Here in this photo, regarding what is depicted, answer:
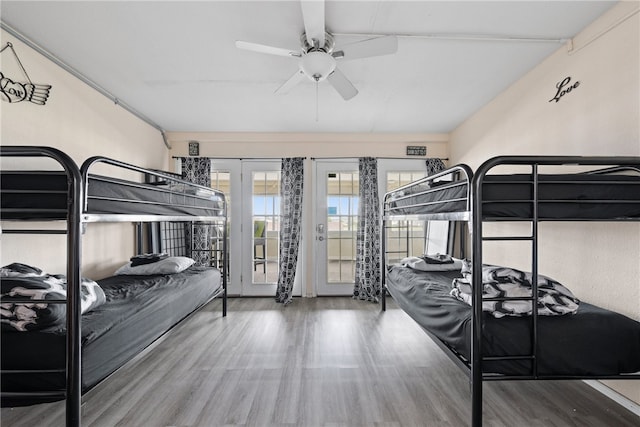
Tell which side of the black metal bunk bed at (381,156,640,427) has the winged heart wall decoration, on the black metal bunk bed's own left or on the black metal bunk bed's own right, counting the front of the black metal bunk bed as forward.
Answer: on the black metal bunk bed's own right

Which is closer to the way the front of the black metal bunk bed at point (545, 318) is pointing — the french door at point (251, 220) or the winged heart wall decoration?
the winged heart wall decoration

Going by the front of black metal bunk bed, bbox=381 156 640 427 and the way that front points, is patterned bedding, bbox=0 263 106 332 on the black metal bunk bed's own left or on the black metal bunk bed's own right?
on the black metal bunk bed's own right

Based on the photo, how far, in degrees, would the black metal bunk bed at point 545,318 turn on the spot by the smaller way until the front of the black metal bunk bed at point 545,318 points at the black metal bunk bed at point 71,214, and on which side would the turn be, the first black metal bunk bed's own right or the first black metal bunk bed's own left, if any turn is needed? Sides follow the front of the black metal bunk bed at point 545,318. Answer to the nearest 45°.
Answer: approximately 45° to the first black metal bunk bed's own right

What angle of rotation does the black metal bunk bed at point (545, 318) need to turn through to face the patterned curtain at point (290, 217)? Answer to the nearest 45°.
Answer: approximately 135° to its right

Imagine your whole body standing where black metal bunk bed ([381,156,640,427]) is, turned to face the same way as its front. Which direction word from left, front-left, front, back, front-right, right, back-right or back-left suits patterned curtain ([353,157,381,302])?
back-right

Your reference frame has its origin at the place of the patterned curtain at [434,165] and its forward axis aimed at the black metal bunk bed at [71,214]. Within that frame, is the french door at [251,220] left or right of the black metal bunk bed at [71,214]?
right

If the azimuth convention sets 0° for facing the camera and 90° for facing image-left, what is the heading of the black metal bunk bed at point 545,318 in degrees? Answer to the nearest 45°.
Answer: approximately 0°

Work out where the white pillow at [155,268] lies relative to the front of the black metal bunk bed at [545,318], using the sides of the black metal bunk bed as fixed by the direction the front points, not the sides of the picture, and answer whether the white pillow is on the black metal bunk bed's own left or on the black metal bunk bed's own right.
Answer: on the black metal bunk bed's own right
